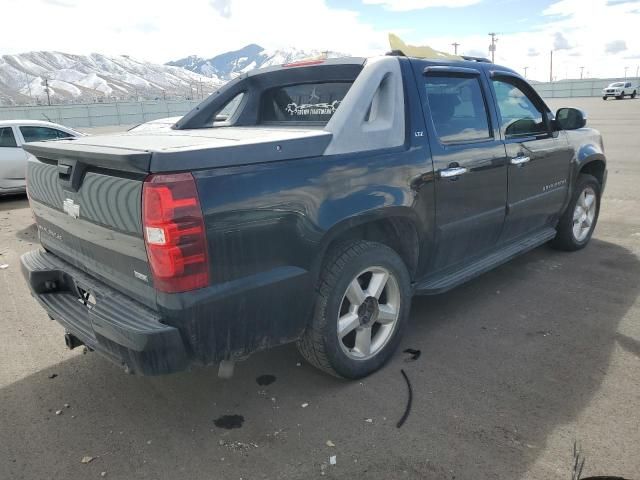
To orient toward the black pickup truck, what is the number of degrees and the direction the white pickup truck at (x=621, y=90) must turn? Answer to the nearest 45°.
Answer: approximately 45° to its left

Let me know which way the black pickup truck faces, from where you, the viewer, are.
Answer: facing away from the viewer and to the right of the viewer

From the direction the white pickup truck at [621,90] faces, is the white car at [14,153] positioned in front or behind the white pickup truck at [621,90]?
in front

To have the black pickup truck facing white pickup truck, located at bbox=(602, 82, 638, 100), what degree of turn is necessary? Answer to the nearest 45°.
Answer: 0° — it already faces it

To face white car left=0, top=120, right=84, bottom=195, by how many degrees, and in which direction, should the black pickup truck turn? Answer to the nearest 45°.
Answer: approximately 90° to its left
